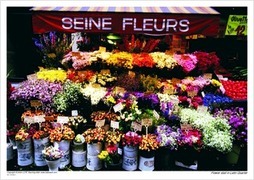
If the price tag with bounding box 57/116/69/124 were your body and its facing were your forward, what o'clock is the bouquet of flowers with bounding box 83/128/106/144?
The bouquet of flowers is roughly at 10 o'clock from the price tag.

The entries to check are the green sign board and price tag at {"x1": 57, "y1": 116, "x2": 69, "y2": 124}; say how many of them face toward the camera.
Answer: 2
